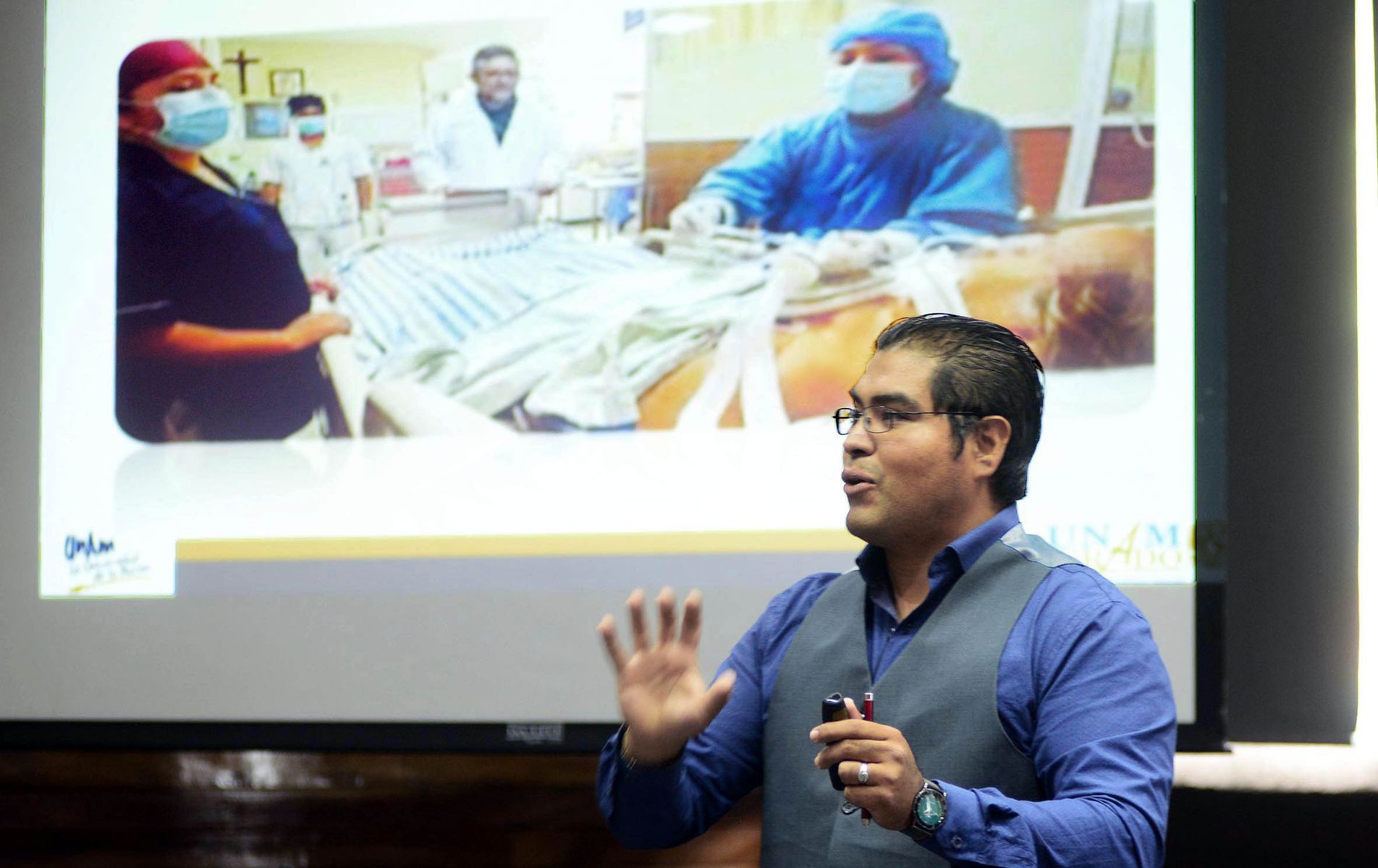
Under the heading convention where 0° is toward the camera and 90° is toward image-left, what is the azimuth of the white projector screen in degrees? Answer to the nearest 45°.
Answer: approximately 0°
